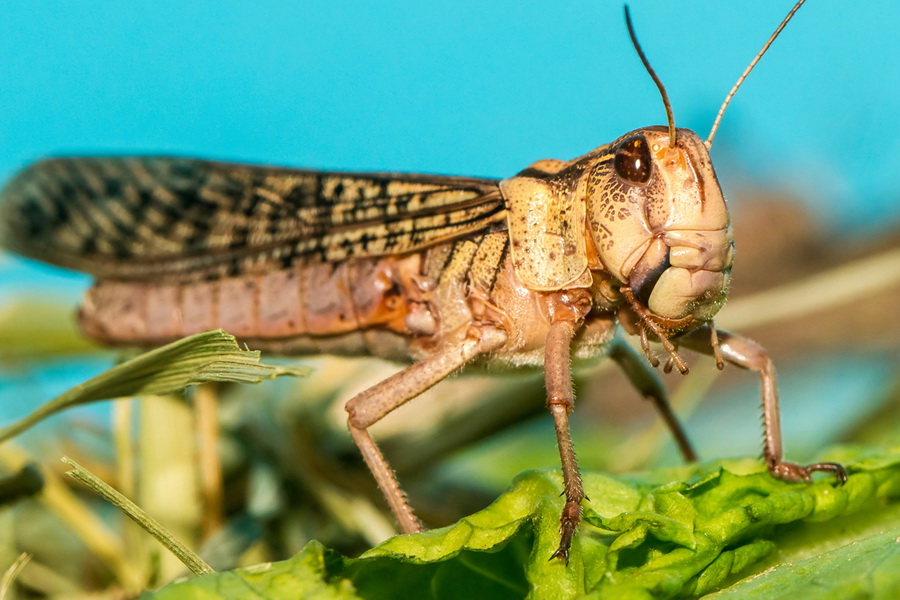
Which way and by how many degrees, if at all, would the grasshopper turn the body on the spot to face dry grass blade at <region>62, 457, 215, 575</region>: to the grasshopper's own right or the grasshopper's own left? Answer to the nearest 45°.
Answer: approximately 90° to the grasshopper's own right

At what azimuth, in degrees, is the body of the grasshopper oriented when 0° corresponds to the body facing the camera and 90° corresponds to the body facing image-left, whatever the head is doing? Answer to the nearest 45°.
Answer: approximately 315°
